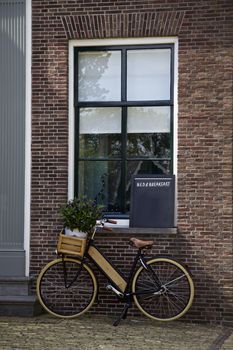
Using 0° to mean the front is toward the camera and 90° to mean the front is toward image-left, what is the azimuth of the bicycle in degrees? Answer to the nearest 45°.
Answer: approximately 90°

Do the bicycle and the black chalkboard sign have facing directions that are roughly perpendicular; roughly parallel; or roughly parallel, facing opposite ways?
roughly perpendicular

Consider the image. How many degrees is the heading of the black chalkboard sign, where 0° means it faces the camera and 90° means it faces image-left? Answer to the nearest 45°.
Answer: approximately 0°

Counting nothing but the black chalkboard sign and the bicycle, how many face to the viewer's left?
1

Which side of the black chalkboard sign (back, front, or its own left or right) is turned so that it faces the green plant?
right

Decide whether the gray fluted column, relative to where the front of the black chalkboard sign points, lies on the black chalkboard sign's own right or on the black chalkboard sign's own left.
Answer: on the black chalkboard sign's own right
